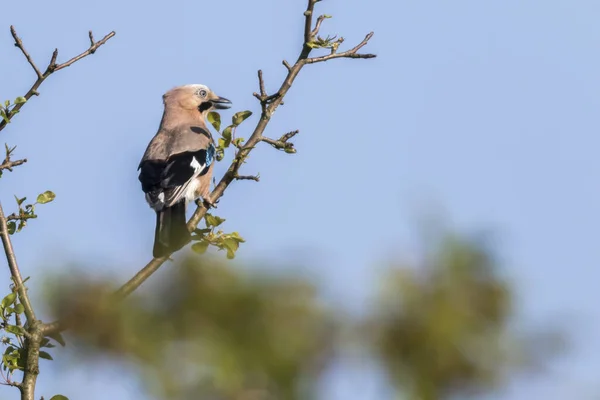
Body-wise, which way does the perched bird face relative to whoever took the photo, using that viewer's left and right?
facing away from the viewer and to the right of the viewer

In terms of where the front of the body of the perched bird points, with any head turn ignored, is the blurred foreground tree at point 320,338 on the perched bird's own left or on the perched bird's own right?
on the perched bird's own right
